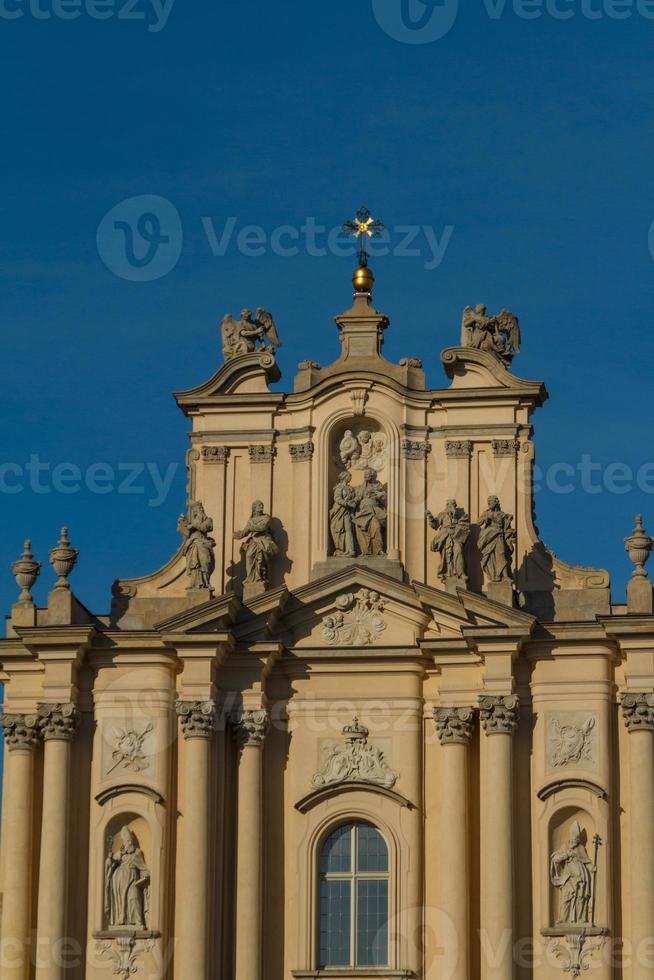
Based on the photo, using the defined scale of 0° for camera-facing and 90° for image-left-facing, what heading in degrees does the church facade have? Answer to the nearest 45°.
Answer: approximately 0°
